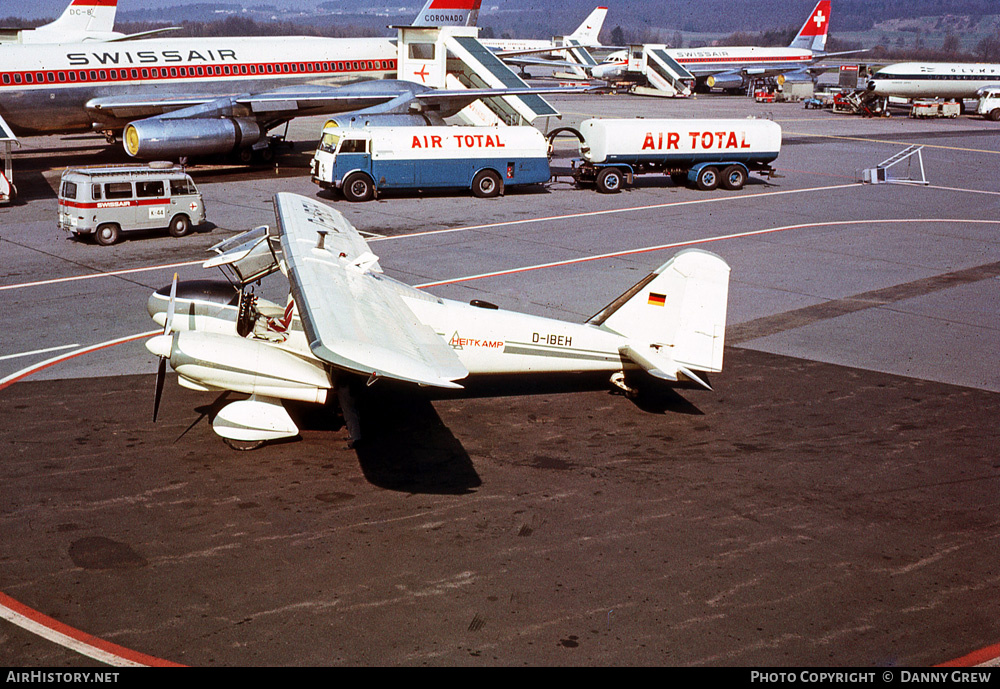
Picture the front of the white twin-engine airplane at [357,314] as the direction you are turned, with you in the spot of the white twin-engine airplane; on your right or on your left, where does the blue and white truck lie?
on your right

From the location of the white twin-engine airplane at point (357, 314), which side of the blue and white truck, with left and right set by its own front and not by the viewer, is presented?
left

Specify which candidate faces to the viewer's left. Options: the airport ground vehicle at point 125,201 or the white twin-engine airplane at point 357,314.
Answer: the white twin-engine airplane

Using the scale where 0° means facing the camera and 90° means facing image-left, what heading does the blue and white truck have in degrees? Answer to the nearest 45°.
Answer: approximately 90°

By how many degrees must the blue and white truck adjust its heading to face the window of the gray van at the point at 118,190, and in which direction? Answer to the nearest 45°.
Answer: approximately 45° to its left

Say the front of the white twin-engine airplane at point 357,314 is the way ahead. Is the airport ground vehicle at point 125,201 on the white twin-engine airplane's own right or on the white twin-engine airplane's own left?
on the white twin-engine airplane's own right

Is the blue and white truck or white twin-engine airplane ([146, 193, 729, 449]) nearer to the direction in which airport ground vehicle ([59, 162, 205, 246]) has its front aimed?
the blue and white truck

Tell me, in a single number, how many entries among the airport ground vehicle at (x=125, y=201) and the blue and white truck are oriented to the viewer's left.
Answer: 1

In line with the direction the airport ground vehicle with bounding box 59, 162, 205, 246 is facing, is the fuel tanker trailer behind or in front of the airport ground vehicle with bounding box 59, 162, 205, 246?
in front

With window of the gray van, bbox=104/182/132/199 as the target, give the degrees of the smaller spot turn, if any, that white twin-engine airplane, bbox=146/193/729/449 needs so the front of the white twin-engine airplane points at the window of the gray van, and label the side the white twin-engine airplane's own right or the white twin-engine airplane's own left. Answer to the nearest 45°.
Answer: approximately 45° to the white twin-engine airplane's own right

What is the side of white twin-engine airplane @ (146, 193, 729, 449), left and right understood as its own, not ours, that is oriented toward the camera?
left
